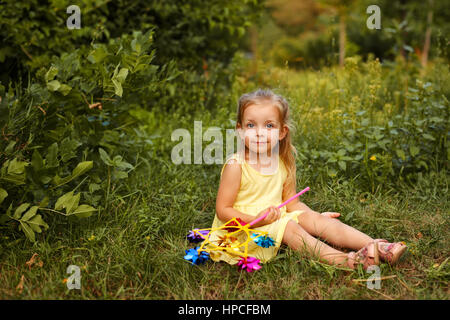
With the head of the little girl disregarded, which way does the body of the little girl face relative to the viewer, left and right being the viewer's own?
facing the viewer and to the right of the viewer

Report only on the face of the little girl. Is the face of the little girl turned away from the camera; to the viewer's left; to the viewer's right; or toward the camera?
toward the camera

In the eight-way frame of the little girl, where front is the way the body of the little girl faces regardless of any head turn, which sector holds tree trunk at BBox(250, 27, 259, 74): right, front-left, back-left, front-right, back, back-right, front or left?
back-left

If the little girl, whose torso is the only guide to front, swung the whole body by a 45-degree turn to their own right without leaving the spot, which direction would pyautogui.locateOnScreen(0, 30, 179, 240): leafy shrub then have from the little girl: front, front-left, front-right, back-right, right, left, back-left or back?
right
